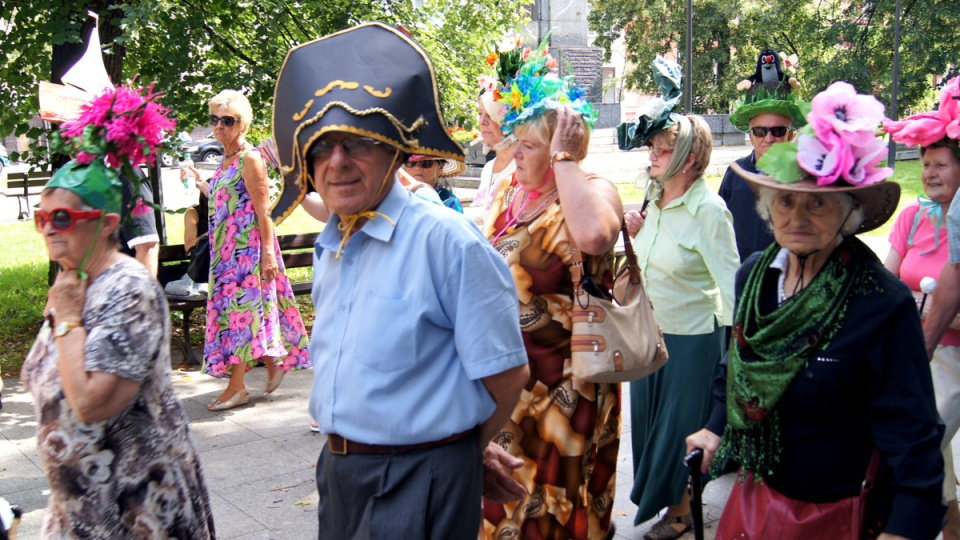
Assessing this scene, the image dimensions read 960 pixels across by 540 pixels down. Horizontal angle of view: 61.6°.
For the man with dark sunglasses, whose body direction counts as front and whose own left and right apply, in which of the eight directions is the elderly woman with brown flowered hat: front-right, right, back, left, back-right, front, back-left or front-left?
front

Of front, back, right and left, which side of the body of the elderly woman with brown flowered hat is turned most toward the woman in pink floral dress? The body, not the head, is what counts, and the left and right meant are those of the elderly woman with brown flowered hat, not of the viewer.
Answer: right

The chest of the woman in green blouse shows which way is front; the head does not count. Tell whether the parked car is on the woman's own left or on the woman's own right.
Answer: on the woman's own right

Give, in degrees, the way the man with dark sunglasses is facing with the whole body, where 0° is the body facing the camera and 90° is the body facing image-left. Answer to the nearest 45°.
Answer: approximately 0°

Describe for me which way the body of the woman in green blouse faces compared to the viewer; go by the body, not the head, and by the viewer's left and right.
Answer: facing the viewer and to the left of the viewer

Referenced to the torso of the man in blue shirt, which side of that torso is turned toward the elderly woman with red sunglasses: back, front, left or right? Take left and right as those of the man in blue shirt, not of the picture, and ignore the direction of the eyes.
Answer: right

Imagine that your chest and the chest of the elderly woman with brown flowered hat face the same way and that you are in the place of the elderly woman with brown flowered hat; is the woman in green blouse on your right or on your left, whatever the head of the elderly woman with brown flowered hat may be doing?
on your right

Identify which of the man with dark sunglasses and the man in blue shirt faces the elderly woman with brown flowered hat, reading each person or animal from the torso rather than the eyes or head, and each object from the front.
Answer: the man with dark sunglasses
